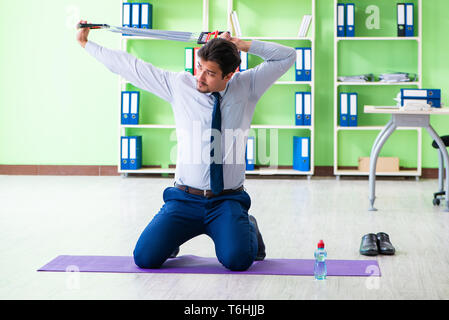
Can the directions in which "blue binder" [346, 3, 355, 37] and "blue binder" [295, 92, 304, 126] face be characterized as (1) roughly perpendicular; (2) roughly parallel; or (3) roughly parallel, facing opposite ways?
roughly parallel

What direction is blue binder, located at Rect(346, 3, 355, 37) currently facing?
toward the camera

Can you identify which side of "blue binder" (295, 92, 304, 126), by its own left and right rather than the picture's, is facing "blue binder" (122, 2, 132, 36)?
right

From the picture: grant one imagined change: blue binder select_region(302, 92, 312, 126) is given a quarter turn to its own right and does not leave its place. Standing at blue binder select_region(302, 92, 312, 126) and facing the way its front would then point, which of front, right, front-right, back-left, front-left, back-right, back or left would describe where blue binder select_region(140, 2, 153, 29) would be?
front

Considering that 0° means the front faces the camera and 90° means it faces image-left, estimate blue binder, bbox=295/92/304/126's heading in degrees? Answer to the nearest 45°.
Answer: approximately 0°

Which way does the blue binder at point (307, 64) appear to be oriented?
toward the camera

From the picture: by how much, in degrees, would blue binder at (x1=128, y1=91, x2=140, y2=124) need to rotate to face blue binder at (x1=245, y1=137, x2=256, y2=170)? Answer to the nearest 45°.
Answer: approximately 90° to its left

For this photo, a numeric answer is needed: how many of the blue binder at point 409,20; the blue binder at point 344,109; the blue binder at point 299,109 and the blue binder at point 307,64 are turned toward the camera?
4

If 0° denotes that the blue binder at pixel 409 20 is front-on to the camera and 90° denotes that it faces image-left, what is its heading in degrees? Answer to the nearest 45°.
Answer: approximately 0°

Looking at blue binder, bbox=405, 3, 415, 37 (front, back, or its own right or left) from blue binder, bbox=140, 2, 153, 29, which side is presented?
right

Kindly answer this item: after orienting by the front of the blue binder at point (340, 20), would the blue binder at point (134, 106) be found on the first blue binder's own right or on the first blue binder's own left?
on the first blue binder's own right

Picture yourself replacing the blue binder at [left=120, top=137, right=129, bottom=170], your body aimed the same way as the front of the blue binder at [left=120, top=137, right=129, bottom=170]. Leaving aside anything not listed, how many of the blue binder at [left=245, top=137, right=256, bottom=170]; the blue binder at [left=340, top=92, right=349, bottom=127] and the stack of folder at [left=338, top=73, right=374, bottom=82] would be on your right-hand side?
0

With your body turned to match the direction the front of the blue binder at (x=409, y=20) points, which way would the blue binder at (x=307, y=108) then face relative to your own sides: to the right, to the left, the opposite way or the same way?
the same way

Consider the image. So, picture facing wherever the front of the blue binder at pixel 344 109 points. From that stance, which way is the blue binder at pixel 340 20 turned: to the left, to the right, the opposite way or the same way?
the same way

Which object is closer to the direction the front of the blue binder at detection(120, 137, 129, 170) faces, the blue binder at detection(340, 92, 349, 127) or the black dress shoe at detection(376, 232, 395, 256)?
the black dress shoe

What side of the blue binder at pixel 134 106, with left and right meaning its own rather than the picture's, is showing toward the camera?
front
